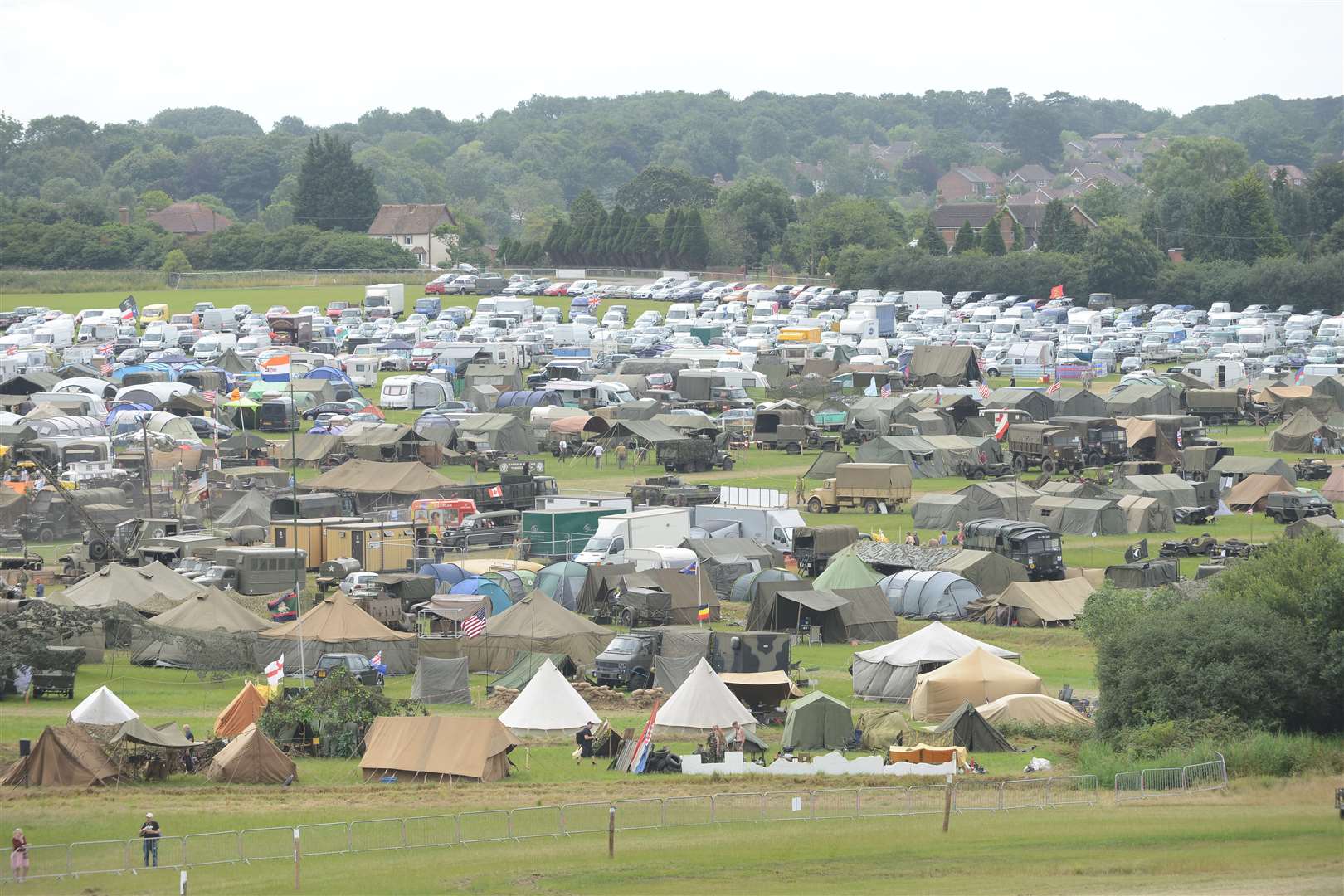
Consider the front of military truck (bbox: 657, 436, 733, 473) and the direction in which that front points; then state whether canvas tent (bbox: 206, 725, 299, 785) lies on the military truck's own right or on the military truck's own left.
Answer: on the military truck's own right

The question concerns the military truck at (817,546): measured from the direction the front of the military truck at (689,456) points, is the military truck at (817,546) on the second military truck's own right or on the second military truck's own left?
on the second military truck's own right

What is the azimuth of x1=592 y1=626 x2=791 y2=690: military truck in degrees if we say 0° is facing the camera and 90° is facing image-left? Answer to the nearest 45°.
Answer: approximately 45°

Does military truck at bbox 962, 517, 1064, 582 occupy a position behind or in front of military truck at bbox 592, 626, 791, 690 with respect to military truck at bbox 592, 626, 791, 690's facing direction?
behind

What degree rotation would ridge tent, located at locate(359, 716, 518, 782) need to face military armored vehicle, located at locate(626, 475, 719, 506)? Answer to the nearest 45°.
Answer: approximately 90° to its left

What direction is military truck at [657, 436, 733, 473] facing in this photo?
to the viewer's right

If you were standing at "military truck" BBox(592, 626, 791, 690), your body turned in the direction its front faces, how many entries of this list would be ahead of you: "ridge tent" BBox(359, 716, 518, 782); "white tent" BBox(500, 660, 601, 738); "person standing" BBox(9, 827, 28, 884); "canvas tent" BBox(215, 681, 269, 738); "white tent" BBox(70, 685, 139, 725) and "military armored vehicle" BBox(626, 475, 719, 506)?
5

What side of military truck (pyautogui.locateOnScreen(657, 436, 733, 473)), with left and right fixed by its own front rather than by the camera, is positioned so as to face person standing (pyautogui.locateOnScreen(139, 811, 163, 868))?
right

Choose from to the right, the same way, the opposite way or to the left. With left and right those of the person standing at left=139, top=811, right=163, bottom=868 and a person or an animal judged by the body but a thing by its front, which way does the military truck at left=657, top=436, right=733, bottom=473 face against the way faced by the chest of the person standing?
to the left

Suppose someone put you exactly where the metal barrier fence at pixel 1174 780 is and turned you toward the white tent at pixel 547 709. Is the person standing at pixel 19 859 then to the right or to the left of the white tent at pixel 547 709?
left

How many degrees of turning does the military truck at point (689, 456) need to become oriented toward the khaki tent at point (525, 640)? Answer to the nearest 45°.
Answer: approximately 90° to its right
